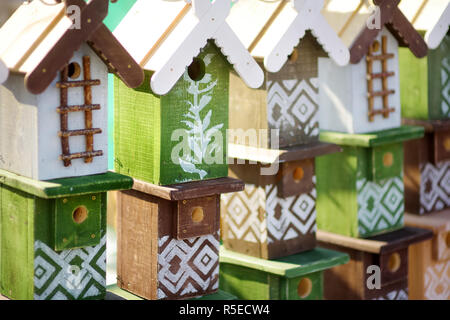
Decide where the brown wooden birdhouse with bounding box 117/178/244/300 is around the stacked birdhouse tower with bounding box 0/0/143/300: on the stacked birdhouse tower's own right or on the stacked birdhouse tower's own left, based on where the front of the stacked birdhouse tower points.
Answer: on the stacked birdhouse tower's own left

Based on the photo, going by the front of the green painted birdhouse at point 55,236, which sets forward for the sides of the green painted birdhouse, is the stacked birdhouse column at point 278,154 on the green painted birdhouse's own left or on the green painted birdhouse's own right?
on the green painted birdhouse's own left

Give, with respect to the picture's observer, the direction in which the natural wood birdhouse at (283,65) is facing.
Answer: facing the viewer and to the right of the viewer

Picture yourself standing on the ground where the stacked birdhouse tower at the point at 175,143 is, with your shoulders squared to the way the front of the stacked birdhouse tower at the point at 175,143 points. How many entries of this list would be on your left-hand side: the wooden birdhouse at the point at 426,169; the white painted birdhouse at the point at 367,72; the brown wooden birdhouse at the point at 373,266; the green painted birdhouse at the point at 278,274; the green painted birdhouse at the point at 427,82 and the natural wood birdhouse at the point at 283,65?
6

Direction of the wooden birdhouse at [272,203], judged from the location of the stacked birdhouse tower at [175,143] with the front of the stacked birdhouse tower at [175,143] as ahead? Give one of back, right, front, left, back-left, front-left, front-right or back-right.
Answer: left

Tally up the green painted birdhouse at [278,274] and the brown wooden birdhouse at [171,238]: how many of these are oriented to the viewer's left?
0

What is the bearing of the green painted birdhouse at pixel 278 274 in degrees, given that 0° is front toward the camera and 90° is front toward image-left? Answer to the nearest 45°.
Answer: approximately 315°

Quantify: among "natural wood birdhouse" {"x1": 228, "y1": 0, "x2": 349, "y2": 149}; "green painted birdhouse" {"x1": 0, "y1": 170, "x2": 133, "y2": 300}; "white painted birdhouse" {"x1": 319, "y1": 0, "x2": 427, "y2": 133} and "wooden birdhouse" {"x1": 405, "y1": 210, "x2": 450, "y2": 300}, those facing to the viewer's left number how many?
0

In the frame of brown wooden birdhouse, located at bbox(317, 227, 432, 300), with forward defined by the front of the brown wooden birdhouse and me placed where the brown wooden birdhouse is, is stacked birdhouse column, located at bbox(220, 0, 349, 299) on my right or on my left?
on my right

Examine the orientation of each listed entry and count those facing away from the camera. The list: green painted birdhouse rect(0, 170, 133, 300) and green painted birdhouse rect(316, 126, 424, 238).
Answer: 0

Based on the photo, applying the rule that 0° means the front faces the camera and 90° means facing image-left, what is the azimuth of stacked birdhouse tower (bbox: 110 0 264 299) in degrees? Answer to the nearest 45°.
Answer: approximately 315°

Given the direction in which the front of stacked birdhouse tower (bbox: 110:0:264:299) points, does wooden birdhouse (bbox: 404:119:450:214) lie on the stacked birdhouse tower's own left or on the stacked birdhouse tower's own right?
on the stacked birdhouse tower's own left

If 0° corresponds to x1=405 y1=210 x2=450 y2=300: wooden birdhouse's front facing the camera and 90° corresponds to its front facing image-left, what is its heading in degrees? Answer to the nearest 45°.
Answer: approximately 315°

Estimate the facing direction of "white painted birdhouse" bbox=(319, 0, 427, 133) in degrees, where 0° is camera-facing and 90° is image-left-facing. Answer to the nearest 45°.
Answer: approximately 315°

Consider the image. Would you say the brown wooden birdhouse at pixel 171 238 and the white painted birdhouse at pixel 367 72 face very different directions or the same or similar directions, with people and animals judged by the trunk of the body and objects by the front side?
same or similar directions
